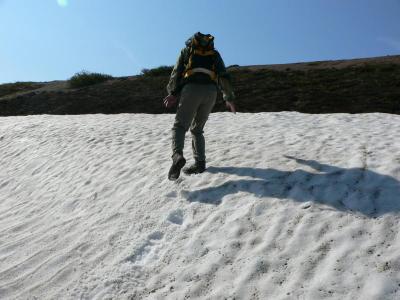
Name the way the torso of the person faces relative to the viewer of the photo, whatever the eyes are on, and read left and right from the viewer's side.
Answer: facing away from the viewer
